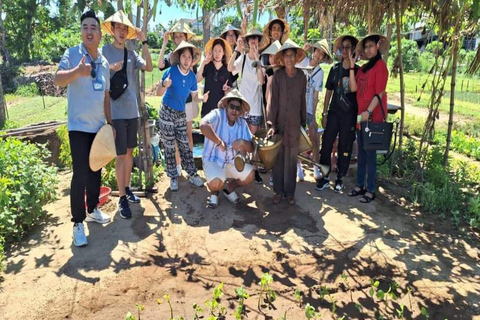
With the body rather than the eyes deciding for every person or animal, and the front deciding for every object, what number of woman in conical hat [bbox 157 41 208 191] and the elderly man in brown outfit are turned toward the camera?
2

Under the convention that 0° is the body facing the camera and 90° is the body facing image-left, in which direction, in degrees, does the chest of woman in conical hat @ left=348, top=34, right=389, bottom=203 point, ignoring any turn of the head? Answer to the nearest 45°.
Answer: approximately 45°

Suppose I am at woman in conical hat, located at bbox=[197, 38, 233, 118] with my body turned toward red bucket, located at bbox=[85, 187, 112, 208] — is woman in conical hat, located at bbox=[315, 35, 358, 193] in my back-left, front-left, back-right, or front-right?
back-left

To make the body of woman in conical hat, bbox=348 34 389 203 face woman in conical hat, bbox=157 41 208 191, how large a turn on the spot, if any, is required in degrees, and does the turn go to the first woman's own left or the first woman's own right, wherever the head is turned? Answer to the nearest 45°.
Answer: approximately 45° to the first woman's own right

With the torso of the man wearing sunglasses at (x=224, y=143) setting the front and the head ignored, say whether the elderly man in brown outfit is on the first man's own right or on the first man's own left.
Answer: on the first man's own left

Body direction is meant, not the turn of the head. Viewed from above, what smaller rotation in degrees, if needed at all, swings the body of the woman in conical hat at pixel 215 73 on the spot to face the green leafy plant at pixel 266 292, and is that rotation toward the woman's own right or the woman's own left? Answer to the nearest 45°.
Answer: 0° — they already face it

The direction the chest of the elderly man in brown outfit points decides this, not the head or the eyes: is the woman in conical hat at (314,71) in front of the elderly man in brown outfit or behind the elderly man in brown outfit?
behind

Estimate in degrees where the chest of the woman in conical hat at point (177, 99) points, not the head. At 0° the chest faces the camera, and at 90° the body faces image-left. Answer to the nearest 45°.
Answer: approximately 0°

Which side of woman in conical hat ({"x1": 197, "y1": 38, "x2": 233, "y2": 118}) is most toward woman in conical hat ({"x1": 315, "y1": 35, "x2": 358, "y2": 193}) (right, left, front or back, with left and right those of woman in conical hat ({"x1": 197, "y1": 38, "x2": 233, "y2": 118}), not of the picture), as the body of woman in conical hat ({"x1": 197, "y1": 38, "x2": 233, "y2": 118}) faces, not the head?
left

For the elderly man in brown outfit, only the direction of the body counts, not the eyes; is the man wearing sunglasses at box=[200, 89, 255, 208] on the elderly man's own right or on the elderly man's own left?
on the elderly man's own right
